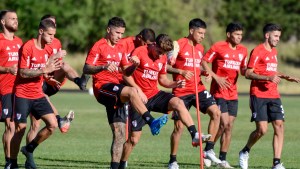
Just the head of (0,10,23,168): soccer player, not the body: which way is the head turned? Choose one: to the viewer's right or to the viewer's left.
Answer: to the viewer's right

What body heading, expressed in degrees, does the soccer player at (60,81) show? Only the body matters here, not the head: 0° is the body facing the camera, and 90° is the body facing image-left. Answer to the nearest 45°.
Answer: approximately 270°

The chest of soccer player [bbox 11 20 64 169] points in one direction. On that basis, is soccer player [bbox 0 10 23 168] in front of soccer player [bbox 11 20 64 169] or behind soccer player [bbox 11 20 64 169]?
behind

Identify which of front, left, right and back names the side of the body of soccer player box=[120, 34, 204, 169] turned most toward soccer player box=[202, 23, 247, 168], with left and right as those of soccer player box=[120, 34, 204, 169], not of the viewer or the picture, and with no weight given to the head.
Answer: left
